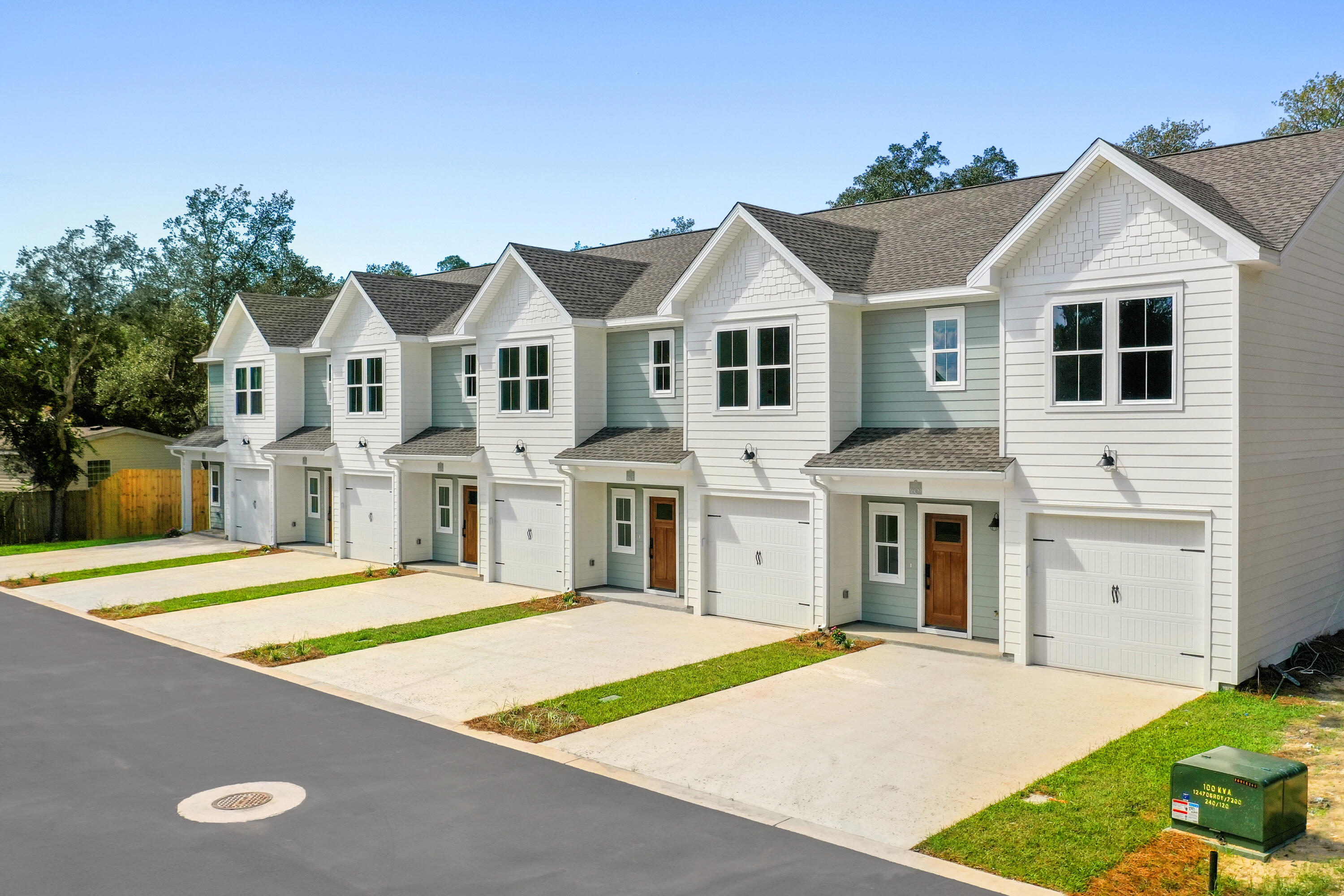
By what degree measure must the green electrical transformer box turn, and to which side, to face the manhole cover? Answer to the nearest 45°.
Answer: approximately 45° to its right

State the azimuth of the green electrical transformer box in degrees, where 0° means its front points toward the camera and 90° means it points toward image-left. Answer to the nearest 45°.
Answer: approximately 45°
